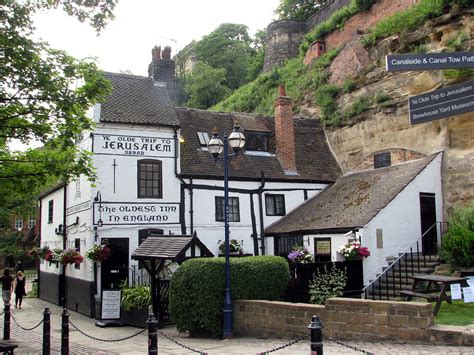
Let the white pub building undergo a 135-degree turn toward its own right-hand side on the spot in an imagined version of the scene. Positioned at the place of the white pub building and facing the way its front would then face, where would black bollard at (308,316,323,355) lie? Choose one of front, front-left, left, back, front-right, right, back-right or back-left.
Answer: back-left

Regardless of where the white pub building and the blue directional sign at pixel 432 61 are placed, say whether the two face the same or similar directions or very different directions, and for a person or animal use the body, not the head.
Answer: same or similar directions

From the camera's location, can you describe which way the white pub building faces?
facing the viewer

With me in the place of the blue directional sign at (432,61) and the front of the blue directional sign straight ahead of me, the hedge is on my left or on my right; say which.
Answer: on my right

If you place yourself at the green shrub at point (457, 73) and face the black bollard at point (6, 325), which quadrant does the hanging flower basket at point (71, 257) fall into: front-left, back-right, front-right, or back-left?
front-right

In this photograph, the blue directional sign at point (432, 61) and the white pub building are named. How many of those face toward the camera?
2

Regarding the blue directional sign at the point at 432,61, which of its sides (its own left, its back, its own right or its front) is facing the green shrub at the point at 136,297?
right

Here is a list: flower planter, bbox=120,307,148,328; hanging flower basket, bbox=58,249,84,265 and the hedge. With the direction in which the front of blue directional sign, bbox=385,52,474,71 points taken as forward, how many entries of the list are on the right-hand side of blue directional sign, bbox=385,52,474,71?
3

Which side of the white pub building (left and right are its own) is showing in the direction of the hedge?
front

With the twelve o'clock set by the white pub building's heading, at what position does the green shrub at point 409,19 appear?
The green shrub is roughly at 9 o'clock from the white pub building.

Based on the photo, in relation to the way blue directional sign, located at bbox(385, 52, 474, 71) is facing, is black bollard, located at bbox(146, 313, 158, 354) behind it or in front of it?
in front
